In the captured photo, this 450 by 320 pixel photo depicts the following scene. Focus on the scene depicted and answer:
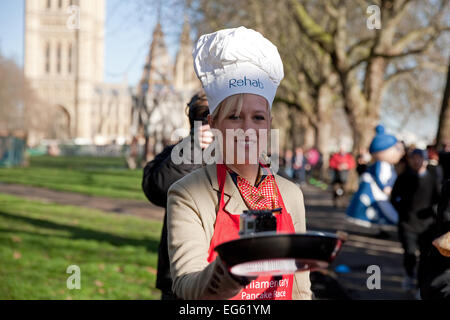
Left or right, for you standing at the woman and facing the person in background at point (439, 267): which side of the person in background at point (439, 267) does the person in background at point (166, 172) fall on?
left

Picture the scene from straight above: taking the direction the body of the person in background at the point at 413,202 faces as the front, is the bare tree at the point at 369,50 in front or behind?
behind

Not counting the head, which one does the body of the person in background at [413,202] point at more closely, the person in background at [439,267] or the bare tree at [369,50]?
the person in background

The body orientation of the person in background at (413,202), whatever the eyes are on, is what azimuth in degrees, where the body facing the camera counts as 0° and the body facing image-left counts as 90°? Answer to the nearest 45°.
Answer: approximately 0°

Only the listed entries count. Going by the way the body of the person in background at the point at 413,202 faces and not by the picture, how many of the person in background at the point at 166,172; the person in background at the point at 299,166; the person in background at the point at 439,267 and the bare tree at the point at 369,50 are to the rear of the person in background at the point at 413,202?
2

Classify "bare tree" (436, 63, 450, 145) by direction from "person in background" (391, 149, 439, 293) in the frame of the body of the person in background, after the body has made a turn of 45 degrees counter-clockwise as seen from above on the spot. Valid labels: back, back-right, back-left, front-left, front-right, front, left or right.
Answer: back-left
